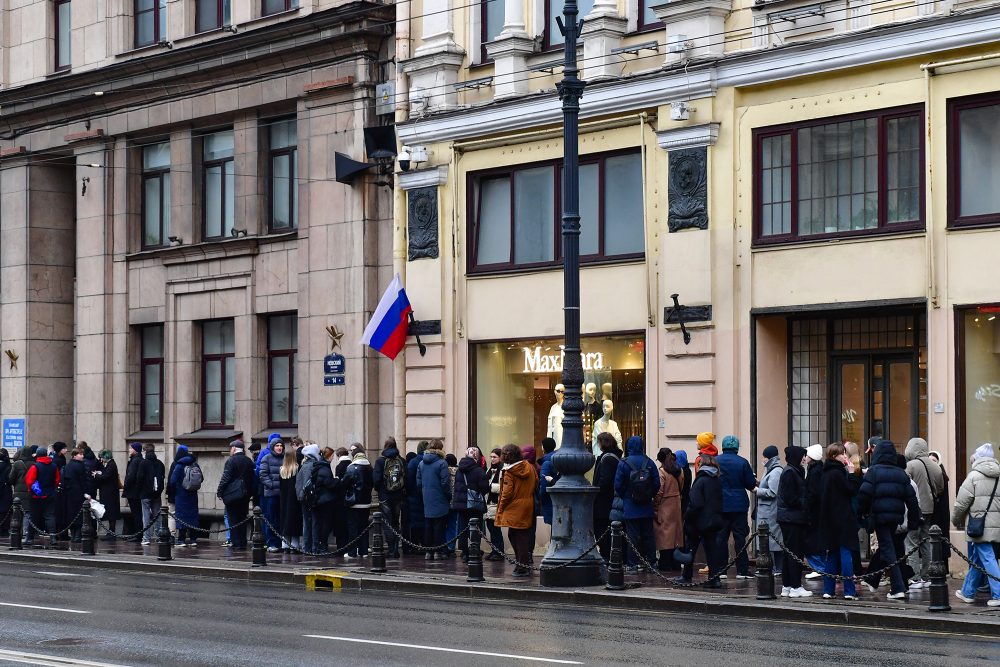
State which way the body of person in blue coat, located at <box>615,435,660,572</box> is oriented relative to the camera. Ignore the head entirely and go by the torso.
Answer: away from the camera

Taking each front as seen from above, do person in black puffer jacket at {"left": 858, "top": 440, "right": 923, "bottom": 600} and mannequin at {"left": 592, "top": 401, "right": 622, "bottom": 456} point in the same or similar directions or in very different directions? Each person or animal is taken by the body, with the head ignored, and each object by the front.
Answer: very different directions

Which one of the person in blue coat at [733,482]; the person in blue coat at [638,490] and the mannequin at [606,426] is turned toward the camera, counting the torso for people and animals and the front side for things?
the mannequin

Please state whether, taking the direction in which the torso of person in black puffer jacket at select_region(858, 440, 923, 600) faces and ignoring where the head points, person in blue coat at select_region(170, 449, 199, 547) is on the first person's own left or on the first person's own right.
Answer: on the first person's own left

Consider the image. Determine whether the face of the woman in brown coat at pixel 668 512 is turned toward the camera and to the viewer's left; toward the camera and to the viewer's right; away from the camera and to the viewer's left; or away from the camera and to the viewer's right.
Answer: away from the camera and to the viewer's left

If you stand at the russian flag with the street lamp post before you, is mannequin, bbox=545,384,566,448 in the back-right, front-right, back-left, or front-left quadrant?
front-left

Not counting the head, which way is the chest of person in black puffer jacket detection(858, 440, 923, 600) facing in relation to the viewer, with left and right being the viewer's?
facing away from the viewer

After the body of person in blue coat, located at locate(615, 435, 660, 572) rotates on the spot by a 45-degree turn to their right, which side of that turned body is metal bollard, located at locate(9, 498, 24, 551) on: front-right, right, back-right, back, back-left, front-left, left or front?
left

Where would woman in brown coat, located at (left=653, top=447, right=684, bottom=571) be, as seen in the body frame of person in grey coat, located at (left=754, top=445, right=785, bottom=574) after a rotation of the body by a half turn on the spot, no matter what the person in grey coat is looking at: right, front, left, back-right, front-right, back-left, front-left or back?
back-left

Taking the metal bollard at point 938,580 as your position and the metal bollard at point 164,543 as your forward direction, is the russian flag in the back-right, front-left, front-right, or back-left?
front-right

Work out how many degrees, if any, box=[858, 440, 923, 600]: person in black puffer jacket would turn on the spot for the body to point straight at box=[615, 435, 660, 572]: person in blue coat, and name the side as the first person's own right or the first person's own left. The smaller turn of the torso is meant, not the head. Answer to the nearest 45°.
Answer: approximately 45° to the first person's own left

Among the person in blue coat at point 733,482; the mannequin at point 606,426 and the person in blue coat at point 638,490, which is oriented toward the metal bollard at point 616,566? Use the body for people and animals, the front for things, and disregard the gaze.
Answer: the mannequin

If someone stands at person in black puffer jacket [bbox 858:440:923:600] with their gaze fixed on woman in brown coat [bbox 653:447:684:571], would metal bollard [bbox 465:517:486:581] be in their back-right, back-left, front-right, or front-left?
front-left

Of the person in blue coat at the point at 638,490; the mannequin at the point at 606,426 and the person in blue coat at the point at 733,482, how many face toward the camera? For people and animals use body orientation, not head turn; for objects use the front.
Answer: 1

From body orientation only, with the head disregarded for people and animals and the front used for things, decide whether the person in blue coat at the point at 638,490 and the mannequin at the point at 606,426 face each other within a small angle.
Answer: yes

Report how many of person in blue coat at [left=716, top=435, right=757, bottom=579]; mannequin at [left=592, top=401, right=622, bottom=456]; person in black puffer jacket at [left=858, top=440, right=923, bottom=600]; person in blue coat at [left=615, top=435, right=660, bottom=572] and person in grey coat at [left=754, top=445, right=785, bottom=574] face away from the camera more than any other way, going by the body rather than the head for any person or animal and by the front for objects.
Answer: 3

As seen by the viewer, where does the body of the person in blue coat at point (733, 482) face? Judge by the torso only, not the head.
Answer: away from the camera

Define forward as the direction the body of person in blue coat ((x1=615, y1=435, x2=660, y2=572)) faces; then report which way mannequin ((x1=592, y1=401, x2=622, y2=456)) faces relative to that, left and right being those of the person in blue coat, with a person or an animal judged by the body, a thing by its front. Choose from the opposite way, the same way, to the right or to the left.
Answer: the opposite way

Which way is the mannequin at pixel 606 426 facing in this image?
toward the camera

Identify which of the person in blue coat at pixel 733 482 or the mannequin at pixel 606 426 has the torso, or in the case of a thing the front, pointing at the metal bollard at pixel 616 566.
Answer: the mannequin

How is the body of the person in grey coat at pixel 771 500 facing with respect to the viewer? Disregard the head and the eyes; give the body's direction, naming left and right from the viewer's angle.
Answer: facing to the left of the viewer
